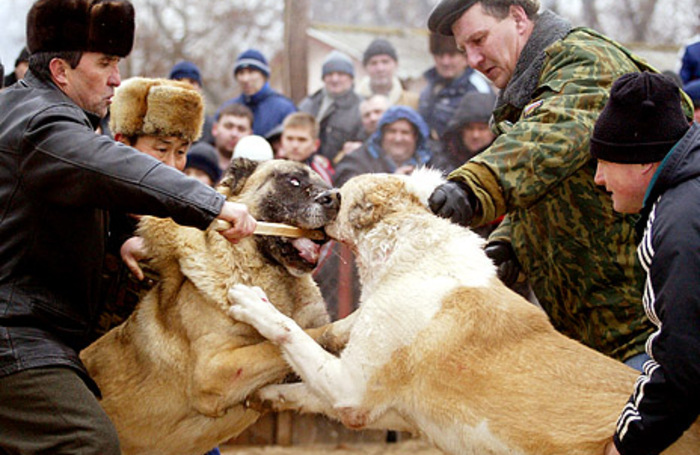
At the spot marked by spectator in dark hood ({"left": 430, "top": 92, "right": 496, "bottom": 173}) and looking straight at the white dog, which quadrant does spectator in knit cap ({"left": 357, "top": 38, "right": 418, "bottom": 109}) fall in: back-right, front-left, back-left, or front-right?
back-right

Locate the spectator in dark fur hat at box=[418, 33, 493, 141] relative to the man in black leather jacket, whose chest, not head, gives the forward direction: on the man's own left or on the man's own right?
on the man's own left

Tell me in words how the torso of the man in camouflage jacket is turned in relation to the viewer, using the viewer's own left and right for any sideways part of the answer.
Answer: facing to the left of the viewer

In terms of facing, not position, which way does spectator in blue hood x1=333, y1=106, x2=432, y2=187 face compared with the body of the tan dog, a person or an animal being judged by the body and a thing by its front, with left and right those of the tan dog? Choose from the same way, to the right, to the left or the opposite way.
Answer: to the right

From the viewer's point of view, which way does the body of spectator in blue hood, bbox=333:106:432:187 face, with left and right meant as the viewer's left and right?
facing the viewer

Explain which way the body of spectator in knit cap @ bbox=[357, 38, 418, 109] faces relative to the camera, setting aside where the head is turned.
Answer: toward the camera

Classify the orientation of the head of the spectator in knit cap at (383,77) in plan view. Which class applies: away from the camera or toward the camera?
toward the camera

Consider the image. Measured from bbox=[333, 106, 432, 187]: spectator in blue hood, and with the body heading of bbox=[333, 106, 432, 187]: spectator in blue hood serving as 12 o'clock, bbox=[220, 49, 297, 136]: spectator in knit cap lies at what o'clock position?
bbox=[220, 49, 297, 136]: spectator in knit cap is roughly at 4 o'clock from bbox=[333, 106, 432, 187]: spectator in blue hood.

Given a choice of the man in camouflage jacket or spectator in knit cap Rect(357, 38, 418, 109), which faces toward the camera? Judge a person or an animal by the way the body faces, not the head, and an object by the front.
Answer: the spectator in knit cap

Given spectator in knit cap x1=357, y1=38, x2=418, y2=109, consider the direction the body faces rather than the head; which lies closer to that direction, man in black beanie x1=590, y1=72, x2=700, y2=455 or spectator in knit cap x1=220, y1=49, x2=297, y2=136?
the man in black beanie

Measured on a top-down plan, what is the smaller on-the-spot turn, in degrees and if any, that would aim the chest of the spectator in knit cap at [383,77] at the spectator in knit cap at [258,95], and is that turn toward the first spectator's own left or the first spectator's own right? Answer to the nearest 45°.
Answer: approximately 90° to the first spectator's own right

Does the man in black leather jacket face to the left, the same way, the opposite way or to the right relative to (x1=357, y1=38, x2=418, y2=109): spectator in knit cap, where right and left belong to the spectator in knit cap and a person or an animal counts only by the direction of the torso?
to the left

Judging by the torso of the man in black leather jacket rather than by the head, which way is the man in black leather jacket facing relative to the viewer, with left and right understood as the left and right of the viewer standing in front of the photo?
facing to the right of the viewer

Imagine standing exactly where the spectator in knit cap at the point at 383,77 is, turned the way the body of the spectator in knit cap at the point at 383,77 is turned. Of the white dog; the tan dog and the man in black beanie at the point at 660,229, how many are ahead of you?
3

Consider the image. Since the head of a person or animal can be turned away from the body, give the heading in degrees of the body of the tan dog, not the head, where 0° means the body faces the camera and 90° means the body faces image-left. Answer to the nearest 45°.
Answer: approximately 270°

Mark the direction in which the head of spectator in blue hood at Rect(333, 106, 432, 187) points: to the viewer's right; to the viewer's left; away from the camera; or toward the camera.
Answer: toward the camera

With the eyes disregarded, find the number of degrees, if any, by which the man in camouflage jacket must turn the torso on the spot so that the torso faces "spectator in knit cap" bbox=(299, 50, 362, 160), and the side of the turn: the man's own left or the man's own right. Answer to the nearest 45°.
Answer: approximately 45° to the man's own right

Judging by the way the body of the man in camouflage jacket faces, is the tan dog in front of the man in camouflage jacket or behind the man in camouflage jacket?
in front

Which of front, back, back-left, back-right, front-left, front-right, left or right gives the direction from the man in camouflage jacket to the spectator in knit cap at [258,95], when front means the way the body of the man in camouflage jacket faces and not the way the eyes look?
front-right
